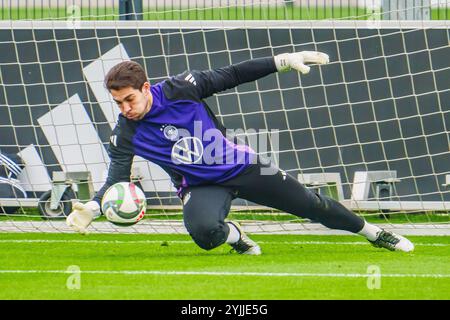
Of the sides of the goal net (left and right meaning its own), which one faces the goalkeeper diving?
front

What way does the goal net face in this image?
toward the camera

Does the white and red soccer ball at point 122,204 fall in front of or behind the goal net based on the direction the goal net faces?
in front
